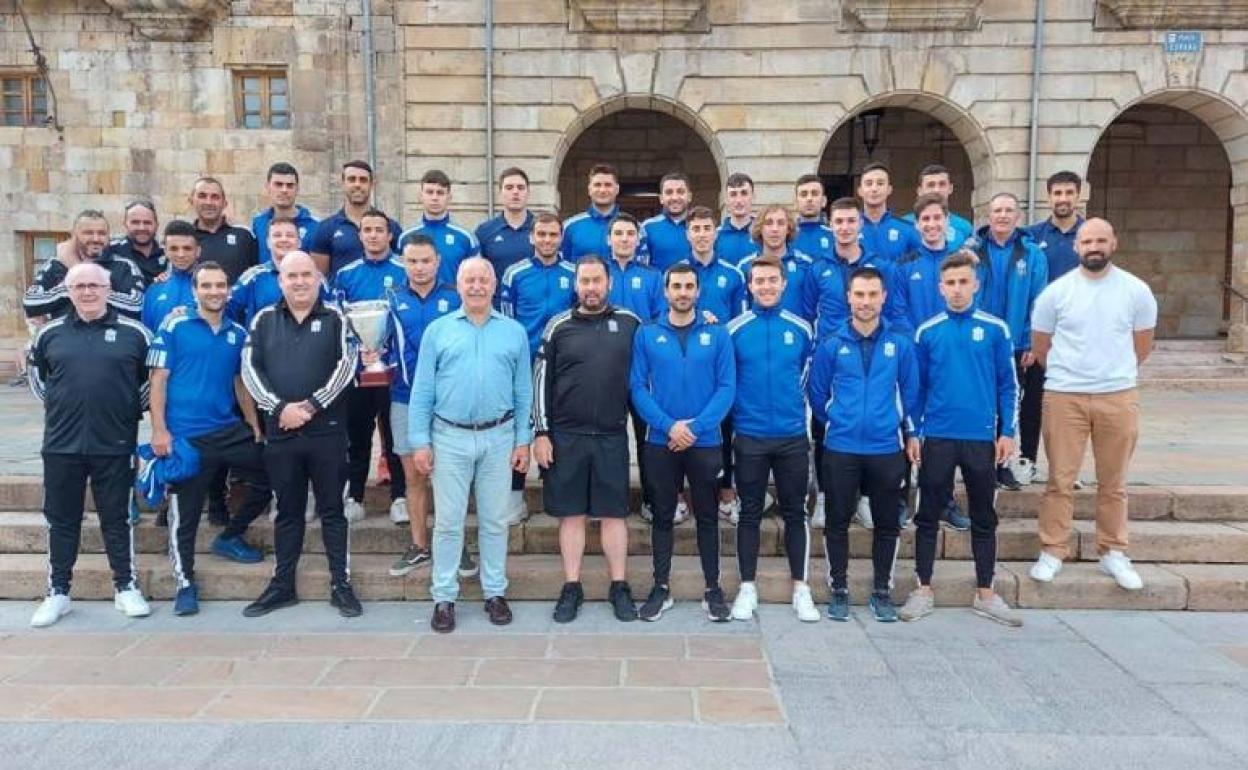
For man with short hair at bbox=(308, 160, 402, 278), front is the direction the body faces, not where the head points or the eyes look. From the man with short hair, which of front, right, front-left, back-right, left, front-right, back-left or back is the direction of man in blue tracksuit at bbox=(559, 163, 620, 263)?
left

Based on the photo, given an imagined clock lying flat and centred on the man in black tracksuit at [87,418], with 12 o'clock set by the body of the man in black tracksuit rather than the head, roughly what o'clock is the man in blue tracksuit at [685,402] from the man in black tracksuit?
The man in blue tracksuit is roughly at 10 o'clock from the man in black tracksuit.

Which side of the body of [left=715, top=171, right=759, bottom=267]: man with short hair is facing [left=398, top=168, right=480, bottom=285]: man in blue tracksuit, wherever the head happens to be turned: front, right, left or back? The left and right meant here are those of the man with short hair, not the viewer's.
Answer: right

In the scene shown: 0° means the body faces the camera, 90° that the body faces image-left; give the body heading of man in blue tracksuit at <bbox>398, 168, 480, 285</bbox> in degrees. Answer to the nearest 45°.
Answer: approximately 0°

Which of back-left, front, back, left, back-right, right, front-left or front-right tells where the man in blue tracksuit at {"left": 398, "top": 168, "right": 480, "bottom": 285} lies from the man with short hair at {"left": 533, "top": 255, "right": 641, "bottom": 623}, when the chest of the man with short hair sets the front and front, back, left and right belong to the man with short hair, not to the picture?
back-right

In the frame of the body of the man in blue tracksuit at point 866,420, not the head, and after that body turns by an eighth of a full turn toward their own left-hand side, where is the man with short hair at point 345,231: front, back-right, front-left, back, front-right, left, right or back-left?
back-right
